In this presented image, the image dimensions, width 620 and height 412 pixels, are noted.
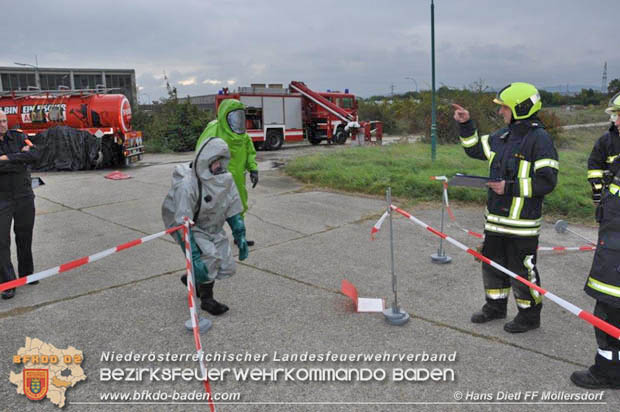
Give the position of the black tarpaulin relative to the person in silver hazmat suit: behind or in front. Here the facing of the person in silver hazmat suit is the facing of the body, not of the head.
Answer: behind

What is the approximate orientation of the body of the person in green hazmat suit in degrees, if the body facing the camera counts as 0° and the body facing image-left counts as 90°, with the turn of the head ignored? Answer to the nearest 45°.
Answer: approximately 315°

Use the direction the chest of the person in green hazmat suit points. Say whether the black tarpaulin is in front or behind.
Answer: behind

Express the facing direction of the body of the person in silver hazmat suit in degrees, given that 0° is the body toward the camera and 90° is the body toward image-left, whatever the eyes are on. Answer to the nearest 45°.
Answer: approximately 315°

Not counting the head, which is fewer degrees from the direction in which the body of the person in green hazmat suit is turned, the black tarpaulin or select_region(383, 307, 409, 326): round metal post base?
the round metal post base

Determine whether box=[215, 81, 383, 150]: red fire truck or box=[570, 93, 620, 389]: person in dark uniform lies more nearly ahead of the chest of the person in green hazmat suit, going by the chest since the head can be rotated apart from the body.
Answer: the person in dark uniform

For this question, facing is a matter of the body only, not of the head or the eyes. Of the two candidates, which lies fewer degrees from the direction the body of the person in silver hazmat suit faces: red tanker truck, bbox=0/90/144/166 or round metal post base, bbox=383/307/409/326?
the round metal post base
